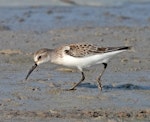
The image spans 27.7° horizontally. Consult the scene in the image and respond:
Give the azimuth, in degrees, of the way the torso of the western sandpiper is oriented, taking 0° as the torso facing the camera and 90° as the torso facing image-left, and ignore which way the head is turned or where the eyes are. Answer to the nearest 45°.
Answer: approximately 90°
